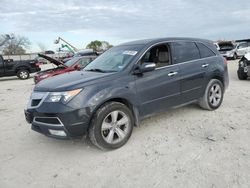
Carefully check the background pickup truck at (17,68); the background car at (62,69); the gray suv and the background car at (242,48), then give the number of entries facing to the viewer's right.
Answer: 0

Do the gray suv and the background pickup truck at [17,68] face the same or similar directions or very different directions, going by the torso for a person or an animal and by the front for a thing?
same or similar directions

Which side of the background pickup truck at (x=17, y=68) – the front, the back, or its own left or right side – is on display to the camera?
left

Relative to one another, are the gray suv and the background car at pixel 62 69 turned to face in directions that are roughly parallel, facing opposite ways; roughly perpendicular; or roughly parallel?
roughly parallel

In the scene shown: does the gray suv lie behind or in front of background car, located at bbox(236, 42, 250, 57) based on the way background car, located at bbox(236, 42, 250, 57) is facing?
in front

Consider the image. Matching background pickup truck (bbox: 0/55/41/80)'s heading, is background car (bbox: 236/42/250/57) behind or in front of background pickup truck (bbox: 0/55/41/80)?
behind

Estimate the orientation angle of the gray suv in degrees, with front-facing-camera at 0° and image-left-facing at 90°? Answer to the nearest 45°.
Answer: approximately 45°

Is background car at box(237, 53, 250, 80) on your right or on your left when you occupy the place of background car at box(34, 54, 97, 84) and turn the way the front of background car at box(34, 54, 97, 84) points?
on your left

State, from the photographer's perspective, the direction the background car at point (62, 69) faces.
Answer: facing the viewer and to the left of the viewer

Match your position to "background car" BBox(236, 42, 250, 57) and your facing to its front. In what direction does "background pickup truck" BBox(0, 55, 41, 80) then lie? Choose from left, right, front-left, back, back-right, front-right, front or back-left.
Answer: front

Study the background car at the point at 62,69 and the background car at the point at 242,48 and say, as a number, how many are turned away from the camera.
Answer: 0

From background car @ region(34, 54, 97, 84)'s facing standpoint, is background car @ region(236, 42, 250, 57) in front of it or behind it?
behind
